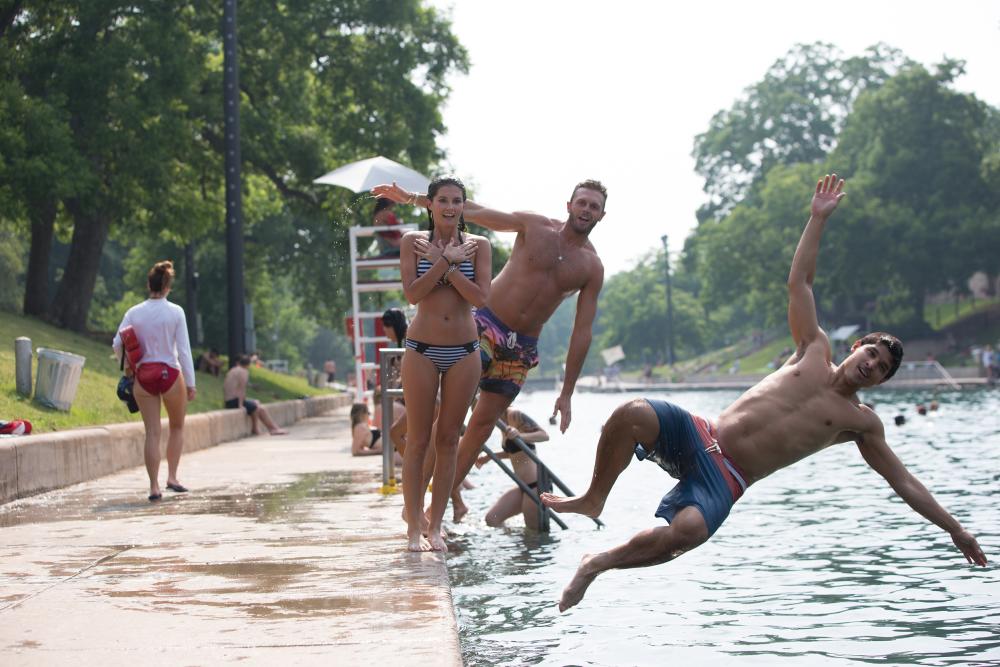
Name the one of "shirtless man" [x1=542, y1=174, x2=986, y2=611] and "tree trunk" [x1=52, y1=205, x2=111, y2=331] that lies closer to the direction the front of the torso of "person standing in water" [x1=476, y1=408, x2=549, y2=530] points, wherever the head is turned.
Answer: the tree trunk

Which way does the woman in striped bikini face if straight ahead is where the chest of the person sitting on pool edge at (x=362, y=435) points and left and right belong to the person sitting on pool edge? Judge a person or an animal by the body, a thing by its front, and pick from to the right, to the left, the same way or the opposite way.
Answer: to the right

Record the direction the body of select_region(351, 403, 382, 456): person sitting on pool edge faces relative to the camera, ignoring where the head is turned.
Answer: to the viewer's right

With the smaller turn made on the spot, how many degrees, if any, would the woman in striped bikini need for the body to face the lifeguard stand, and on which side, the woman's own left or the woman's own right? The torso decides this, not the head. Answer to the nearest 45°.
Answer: approximately 180°

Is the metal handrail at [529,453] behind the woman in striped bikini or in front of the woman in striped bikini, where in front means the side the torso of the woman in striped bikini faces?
behind

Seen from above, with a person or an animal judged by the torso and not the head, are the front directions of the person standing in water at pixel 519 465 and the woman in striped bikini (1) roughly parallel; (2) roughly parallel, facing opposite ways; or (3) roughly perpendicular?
roughly perpendicular

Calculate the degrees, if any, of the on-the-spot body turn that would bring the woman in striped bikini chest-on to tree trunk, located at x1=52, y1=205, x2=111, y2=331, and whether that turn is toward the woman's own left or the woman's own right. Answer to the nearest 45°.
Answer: approximately 180°
